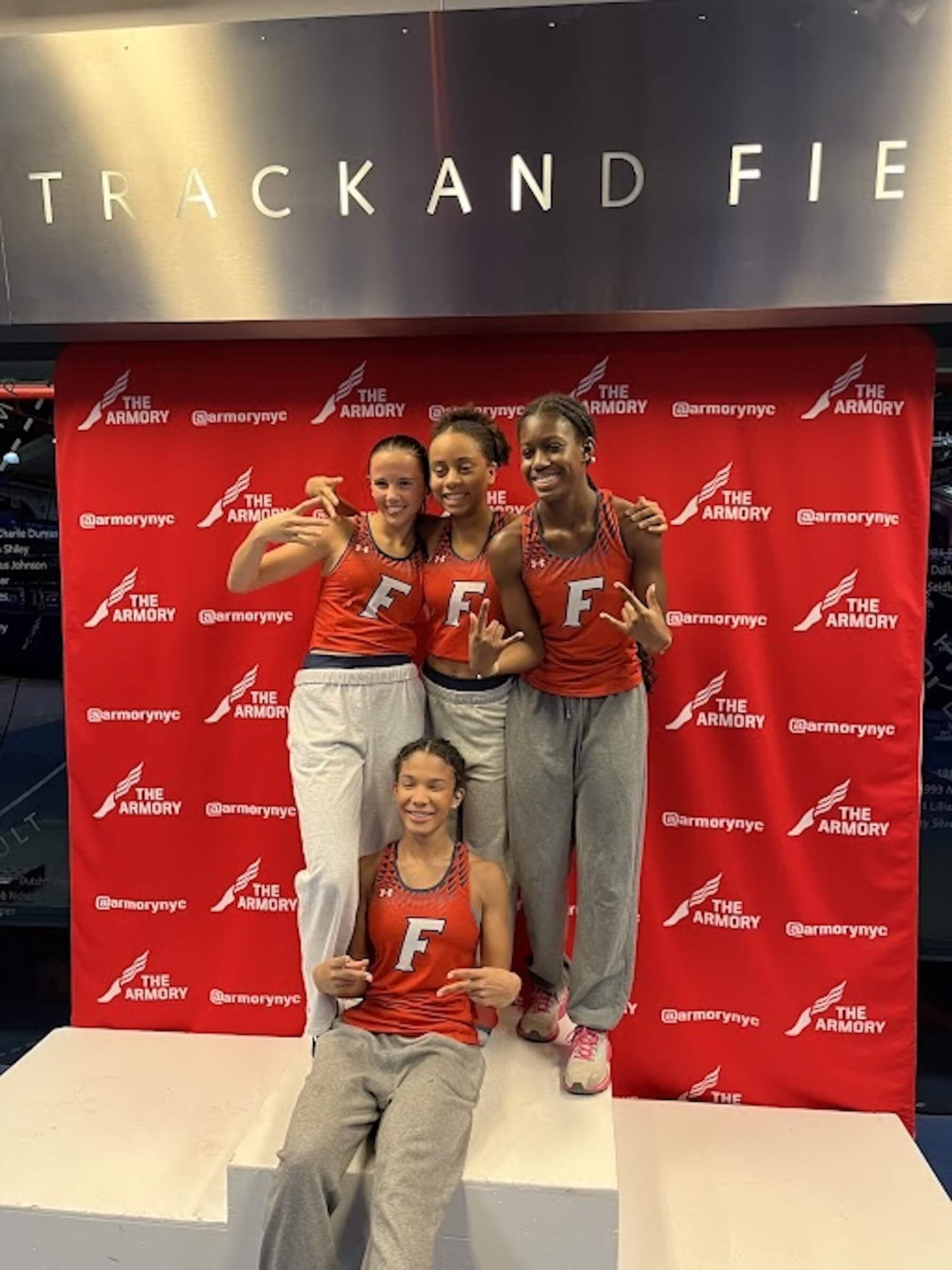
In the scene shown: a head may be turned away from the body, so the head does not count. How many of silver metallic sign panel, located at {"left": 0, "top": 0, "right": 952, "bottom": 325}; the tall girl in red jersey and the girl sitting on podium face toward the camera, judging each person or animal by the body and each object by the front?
3

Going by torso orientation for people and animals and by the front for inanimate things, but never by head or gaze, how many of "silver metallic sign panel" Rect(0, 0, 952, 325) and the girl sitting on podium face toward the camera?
2

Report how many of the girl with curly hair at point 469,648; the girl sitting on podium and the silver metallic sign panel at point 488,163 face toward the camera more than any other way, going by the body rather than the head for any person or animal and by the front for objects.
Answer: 3

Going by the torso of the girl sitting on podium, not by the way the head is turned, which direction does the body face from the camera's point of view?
toward the camera

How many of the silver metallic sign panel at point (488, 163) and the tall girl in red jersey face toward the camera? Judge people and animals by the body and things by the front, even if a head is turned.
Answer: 2

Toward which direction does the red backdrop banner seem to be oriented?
toward the camera

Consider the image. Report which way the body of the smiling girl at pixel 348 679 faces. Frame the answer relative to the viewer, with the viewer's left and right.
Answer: facing the viewer
